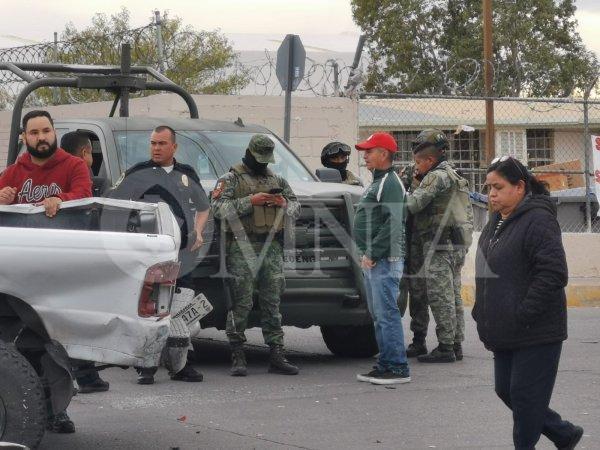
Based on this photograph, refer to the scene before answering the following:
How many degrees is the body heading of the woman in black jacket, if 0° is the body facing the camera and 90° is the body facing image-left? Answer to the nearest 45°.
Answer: approximately 45°

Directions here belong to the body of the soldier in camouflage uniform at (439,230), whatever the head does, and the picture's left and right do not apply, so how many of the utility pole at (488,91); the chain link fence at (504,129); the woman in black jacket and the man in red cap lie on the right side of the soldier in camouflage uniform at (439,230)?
2

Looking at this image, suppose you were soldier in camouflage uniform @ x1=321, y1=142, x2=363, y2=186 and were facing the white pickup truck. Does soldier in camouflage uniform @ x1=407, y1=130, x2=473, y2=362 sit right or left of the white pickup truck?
left

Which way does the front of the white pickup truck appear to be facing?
to the viewer's left

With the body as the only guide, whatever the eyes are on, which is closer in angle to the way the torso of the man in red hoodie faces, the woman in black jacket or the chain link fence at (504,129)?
the woman in black jacket

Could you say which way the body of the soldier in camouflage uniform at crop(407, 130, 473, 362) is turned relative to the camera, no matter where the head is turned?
to the viewer's left
